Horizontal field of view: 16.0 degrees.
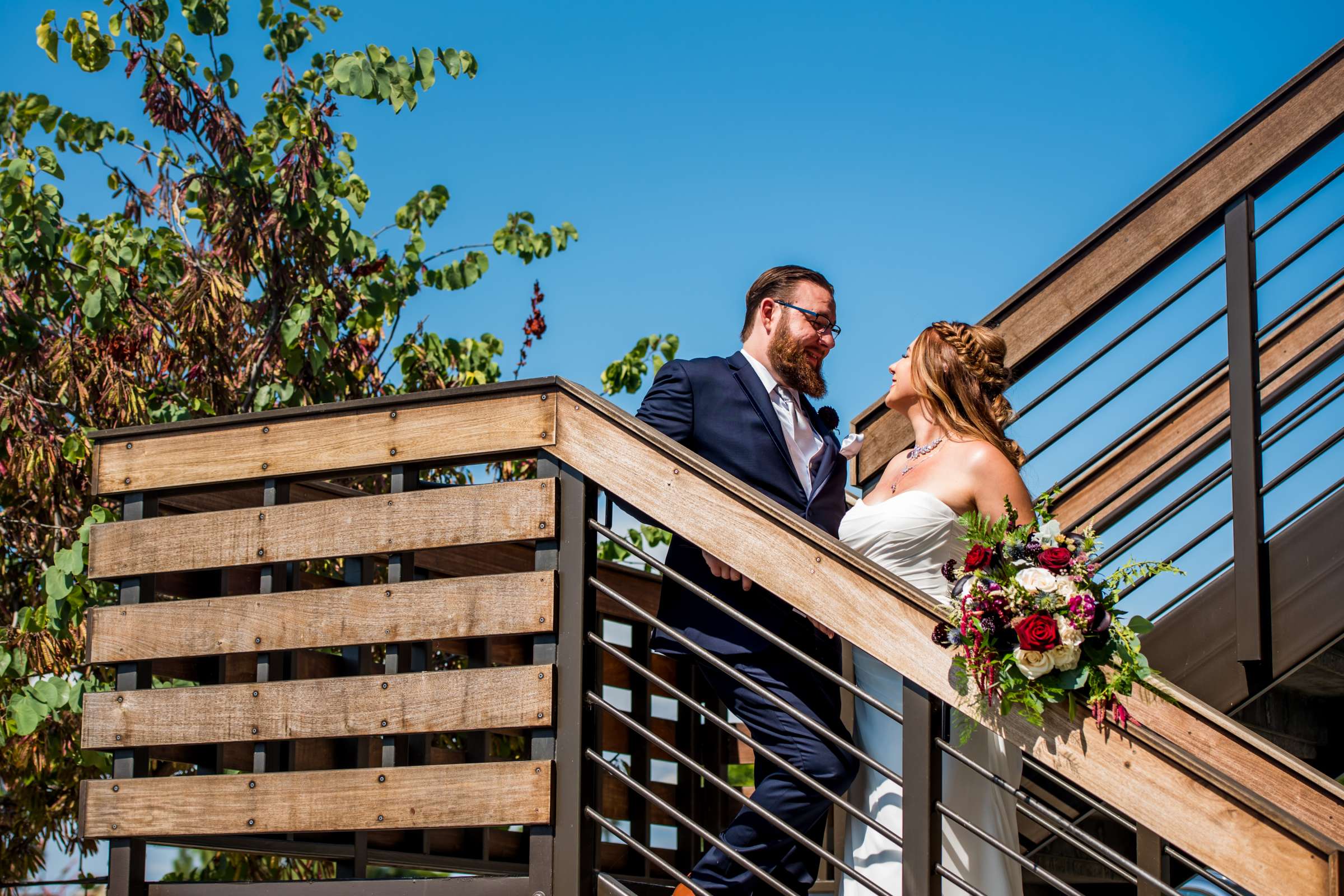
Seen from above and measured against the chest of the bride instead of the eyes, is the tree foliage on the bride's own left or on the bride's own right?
on the bride's own right

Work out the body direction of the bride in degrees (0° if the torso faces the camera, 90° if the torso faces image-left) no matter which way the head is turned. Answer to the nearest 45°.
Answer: approximately 45°

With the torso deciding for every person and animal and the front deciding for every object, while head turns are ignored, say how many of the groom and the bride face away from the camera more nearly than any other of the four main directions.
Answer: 0

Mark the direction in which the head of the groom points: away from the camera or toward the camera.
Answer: toward the camera

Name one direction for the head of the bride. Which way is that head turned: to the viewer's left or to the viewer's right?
to the viewer's left

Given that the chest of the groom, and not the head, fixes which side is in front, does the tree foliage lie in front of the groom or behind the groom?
behind

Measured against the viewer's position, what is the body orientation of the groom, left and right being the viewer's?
facing the viewer and to the right of the viewer
